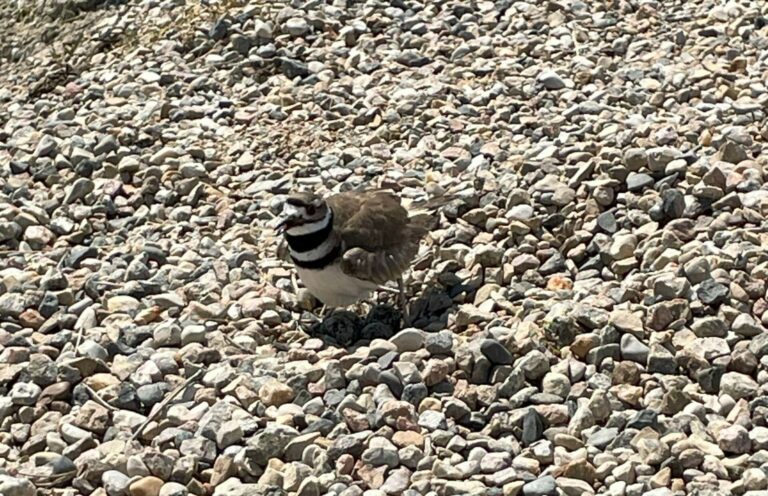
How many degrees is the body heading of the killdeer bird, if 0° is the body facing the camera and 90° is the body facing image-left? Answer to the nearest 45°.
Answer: approximately 45°
